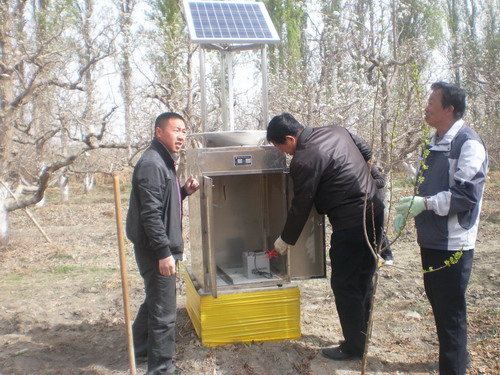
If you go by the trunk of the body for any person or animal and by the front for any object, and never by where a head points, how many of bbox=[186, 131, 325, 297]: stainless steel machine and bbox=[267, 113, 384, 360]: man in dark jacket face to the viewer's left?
1

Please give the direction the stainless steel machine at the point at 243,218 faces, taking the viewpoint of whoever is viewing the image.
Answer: facing the viewer

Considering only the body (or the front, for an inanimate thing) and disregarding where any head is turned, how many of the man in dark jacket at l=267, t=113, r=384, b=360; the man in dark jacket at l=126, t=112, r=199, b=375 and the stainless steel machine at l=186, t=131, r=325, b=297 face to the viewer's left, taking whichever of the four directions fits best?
1

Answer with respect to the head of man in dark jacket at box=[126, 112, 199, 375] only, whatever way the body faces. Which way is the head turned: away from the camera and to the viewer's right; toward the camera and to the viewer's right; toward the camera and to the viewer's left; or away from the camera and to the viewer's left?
toward the camera and to the viewer's right

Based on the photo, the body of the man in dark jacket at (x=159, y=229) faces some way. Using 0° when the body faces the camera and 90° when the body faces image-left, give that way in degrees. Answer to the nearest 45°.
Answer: approximately 270°

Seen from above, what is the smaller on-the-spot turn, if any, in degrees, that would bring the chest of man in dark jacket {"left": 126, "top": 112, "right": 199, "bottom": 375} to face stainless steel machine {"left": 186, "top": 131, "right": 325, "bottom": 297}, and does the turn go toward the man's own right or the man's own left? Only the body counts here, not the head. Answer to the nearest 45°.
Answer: approximately 45° to the man's own left

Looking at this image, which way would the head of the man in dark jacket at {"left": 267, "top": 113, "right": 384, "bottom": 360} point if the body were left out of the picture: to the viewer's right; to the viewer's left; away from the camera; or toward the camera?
to the viewer's left

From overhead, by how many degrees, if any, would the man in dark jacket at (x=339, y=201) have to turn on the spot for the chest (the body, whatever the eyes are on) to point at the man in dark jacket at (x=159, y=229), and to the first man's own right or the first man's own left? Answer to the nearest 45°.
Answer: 0° — they already face them

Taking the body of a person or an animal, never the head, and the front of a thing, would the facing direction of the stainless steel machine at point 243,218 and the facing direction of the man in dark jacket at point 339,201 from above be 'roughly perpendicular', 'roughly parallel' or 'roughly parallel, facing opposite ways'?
roughly perpendicular

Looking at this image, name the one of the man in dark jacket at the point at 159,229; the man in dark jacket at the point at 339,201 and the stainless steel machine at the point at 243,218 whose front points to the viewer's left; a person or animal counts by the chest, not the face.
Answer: the man in dark jacket at the point at 339,201

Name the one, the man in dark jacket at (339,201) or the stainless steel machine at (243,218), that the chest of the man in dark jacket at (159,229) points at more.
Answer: the man in dark jacket

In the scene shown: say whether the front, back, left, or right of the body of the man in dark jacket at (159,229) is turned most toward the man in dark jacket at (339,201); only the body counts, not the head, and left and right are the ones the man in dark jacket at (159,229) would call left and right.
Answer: front

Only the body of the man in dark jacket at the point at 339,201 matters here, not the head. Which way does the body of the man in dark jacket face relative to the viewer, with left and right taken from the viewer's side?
facing to the left of the viewer

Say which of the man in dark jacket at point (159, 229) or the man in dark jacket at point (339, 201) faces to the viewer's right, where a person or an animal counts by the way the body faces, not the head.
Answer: the man in dark jacket at point (159, 229)

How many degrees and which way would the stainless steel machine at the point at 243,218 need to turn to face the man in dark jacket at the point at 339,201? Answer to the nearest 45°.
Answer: approximately 45° to its left

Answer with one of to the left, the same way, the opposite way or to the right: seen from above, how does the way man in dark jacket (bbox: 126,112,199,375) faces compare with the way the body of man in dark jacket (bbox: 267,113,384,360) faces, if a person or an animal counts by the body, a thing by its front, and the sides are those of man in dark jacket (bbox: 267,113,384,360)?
the opposite way
